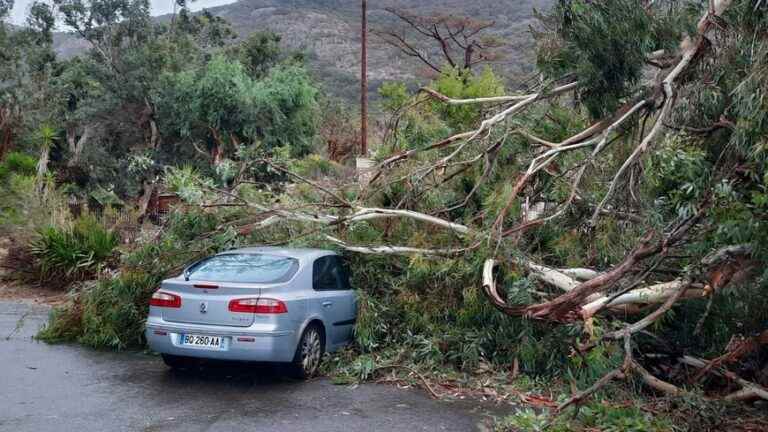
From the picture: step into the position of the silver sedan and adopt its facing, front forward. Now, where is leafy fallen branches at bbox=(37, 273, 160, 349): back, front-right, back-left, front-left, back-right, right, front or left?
left

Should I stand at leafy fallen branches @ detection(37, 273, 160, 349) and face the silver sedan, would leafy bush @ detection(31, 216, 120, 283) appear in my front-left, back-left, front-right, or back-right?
back-left

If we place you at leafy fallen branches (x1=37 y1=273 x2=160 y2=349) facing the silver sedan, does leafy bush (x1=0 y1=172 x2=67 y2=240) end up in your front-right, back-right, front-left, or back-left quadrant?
back-left

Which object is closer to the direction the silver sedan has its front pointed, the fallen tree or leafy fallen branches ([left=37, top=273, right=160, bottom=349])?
the fallen tree

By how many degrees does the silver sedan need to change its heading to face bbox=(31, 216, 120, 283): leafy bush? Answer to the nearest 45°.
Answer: approximately 90° to its left

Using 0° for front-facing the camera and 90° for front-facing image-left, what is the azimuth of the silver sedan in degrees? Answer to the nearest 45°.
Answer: approximately 225°

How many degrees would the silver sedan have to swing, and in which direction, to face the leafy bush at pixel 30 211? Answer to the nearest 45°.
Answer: approximately 90° to its left
